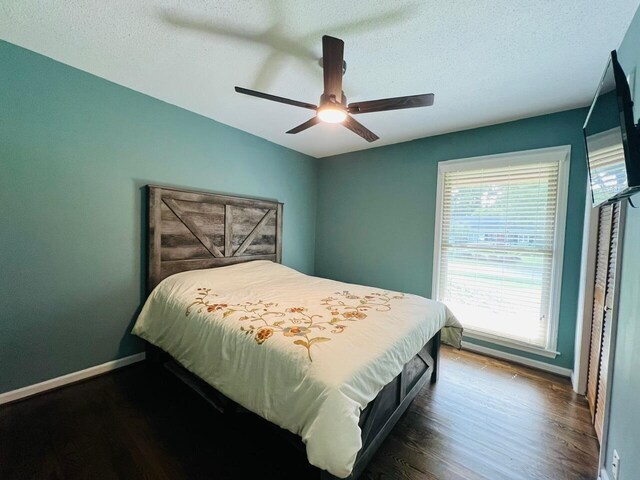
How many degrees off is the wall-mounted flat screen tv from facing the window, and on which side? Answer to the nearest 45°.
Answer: approximately 45° to its right

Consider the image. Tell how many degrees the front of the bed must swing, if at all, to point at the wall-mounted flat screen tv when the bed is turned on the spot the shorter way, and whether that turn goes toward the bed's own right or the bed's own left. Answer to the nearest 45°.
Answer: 0° — it already faces it

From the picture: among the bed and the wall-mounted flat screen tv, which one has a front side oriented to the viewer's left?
the wall-mounted flat screen tv

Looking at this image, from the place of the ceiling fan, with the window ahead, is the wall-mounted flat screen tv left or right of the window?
right

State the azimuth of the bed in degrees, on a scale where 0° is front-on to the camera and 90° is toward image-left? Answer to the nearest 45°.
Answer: approximately 315°

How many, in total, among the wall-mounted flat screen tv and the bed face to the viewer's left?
1

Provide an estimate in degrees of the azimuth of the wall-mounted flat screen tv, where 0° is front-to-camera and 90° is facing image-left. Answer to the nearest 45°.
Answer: approximately 90°

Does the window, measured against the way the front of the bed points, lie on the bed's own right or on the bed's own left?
on the bed's own left

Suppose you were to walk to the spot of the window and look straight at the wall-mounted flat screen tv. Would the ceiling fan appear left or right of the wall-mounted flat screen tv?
right

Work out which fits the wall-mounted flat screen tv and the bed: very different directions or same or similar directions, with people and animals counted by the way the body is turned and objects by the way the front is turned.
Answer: very different directions
